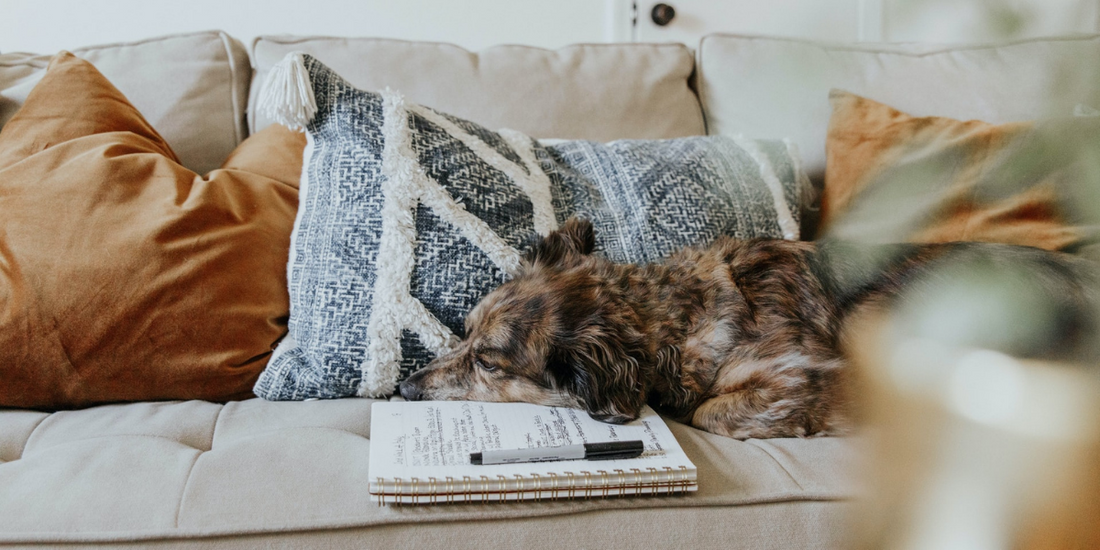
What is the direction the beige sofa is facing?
toward the camera

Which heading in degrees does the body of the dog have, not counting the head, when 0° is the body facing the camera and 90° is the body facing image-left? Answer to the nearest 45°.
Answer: approximately 90°
